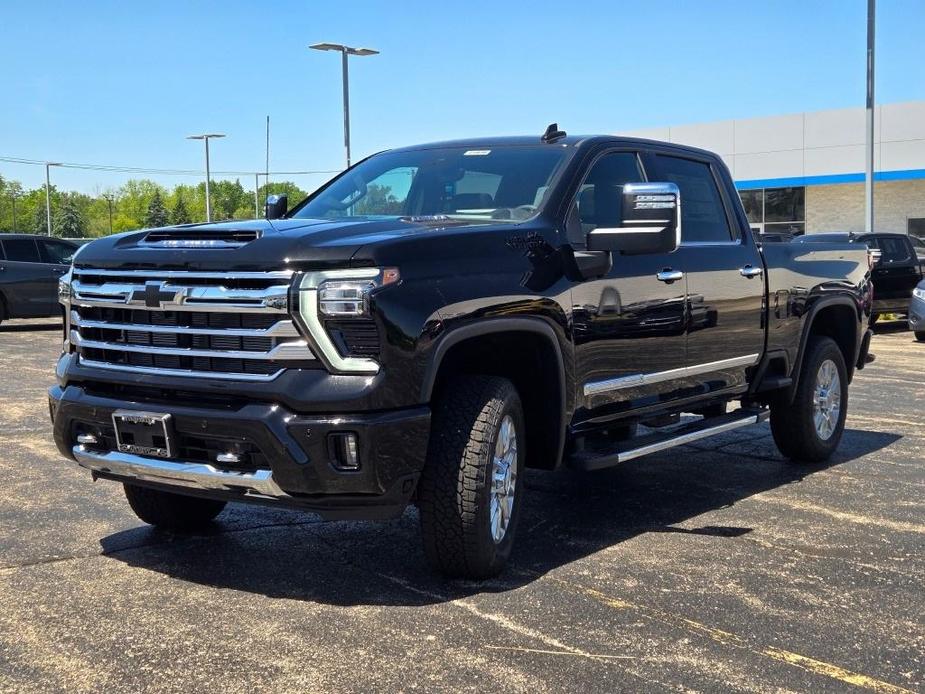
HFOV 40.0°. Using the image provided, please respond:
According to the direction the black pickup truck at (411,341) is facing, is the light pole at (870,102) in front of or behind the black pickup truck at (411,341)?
behind

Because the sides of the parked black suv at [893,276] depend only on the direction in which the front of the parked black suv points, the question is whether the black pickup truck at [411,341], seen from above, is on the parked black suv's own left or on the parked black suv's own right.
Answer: on the parked black suv's own left

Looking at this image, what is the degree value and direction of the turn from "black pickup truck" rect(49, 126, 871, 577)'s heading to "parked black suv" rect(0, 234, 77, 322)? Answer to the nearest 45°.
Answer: approximately 90° to its right

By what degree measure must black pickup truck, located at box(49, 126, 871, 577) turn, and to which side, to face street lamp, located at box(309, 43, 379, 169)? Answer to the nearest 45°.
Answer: approximately 135° to its right

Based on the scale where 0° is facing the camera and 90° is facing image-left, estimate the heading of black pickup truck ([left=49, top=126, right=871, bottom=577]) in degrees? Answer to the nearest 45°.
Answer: approximately 45°

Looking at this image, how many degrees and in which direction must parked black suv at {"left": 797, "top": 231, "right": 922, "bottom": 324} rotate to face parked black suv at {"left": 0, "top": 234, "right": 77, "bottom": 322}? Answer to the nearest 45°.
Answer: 0° — it already faces it

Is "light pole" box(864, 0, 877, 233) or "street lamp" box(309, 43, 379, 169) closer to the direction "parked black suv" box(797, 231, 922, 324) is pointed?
the street lamp

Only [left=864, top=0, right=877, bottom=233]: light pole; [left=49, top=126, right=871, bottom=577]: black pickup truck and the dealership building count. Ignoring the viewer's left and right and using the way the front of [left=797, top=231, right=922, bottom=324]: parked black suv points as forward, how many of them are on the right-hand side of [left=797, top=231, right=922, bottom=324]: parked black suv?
2

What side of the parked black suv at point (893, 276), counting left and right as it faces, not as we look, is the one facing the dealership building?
right

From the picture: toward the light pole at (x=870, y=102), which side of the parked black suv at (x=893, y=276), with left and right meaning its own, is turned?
right

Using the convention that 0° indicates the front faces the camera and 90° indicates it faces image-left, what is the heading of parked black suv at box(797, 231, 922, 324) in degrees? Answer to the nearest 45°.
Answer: approximately 90°

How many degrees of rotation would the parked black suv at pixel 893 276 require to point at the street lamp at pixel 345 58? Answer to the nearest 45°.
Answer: approximately 45° to its right
